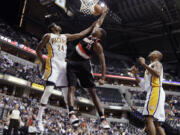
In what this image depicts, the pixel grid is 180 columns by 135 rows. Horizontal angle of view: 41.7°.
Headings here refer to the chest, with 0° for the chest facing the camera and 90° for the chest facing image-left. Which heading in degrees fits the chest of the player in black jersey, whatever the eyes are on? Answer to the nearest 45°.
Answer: approximately 315°

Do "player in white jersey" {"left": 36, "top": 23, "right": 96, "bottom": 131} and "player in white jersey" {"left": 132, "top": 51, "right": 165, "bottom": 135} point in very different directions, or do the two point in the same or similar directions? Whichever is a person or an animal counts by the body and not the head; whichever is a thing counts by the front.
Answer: very different directions

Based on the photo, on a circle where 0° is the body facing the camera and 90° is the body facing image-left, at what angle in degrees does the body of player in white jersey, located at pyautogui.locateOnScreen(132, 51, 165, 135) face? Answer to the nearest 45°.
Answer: approximately 90°

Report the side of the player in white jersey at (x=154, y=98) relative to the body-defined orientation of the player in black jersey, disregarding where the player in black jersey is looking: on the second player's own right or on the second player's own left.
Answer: on the second player's own left
